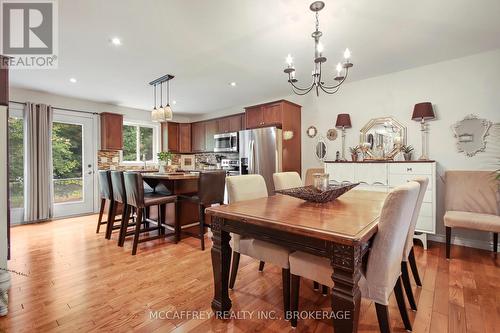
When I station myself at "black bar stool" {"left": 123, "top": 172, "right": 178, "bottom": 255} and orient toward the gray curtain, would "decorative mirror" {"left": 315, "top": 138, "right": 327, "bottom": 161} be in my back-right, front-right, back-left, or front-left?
back-right

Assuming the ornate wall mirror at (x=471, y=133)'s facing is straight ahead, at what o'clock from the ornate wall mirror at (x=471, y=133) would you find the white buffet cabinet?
The white buffet cabinet is roughly at 2 o'clock from the ornate wall mirror.

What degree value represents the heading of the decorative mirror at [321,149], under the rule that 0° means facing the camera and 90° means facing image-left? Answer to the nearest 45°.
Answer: approximately 45°

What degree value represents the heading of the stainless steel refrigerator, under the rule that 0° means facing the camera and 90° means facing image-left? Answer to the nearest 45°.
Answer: approximately 45°

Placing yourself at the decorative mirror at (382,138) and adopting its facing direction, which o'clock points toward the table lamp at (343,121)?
The table lamp is roughly at 3 o'clock from the decorative mirror.

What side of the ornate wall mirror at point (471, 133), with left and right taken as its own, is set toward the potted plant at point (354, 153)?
right

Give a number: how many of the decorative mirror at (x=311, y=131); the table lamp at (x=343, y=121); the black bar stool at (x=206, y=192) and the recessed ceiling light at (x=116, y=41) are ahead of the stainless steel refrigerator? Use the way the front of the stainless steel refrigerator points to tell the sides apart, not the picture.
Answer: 2

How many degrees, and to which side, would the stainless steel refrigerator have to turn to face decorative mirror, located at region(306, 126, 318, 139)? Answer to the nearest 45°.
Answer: approximately 135° to its left

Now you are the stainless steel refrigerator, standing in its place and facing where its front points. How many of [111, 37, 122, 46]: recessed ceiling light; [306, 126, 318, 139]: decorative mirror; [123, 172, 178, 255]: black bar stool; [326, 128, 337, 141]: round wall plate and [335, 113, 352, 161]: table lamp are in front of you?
2

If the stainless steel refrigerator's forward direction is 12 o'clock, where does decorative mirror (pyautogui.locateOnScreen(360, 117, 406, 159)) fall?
The decorative mirror is roughly at 8 o'clock from the stainless steel refrigerator.

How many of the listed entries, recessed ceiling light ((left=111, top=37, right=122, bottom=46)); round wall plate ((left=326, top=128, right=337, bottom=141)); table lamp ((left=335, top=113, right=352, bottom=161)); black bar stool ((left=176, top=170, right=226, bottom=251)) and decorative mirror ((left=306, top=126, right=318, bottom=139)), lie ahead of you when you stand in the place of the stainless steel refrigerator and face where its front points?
2
